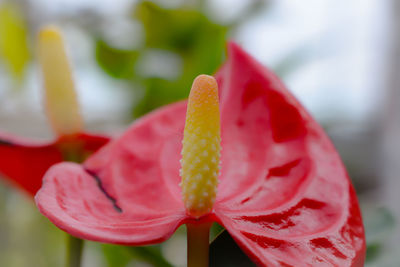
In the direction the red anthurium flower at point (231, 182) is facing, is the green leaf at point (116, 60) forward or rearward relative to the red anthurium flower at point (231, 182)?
rearward

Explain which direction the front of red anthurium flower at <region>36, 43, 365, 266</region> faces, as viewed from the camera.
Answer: facing the viewer
